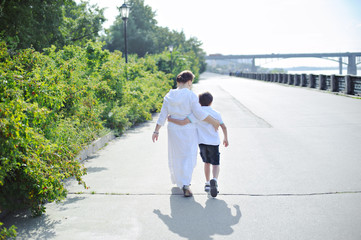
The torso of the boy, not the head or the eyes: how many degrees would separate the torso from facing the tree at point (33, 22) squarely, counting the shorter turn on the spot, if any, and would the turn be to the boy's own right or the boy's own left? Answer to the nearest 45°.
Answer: approximately 45° to the boy's own left

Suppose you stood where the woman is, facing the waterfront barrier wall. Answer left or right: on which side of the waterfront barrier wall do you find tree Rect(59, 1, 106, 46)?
left

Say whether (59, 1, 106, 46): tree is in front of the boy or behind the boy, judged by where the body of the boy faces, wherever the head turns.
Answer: in front

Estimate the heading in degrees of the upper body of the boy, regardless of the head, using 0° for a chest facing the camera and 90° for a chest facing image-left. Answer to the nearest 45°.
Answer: approximately 180°
